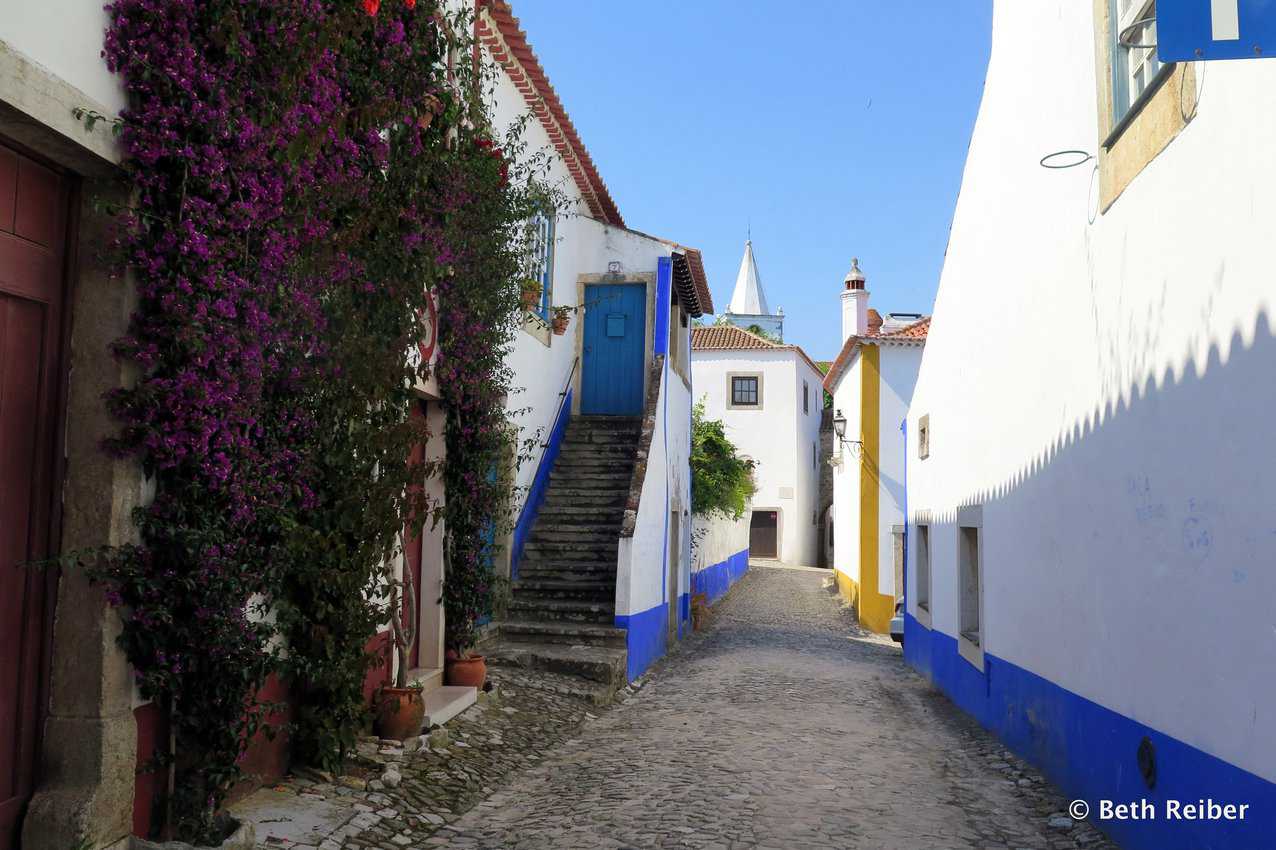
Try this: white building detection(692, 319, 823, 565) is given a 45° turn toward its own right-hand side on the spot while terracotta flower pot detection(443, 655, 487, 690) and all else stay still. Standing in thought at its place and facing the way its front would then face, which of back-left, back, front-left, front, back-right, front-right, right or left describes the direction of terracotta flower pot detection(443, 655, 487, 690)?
front-left

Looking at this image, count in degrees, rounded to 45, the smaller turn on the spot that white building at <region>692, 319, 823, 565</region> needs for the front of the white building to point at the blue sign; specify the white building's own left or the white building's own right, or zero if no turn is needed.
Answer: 0° — it already faces it

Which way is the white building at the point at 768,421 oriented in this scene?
toward the camera

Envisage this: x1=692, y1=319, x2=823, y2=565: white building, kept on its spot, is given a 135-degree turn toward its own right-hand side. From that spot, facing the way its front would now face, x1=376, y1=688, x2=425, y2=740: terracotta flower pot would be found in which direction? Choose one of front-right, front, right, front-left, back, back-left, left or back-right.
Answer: back-left

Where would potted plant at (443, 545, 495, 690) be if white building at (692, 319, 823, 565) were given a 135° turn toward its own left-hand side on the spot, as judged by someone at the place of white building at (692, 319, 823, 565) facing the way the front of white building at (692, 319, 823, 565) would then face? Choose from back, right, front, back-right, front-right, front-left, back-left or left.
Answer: back-right

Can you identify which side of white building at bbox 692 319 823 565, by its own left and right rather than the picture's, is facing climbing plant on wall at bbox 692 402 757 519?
front

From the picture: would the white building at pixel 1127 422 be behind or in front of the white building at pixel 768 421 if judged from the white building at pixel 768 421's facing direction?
in front

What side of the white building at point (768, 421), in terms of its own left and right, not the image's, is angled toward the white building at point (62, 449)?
front

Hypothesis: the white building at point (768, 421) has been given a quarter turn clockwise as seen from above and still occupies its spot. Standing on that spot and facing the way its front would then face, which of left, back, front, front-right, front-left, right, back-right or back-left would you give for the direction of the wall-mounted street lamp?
left

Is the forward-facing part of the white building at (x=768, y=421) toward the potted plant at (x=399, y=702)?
yes

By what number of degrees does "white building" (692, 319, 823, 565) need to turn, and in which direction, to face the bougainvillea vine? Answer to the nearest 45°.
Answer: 0° — it already faces it
